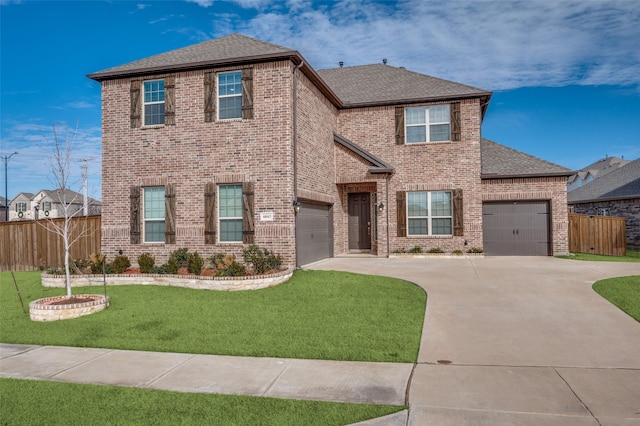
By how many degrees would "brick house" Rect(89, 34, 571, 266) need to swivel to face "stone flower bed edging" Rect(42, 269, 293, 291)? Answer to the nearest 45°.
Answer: approximately 45° to its right

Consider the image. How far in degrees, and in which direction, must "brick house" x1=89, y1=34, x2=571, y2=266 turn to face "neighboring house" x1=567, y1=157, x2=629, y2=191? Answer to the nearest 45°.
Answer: approximately 135° to its left

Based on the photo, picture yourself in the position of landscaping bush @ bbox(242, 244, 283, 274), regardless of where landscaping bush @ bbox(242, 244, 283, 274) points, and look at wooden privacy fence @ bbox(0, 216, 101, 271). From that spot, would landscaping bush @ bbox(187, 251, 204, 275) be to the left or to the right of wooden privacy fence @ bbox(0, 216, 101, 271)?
left

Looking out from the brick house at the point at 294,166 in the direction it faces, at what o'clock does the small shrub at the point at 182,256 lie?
The small shrub is roughly at 2 o'clock from the brick house.

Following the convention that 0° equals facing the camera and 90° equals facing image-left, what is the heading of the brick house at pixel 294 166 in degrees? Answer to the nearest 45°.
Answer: approximately 0°

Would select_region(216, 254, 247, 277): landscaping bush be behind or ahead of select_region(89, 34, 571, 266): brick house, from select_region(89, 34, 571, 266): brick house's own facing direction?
ahead

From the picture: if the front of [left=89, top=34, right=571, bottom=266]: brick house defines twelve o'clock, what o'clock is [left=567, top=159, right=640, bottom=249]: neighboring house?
The neighboring house is roughly at 8 o'clock from the brick house.

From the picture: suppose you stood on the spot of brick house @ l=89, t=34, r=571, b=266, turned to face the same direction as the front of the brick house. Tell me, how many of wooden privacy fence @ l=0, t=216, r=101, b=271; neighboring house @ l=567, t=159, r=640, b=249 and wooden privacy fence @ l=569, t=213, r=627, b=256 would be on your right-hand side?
1

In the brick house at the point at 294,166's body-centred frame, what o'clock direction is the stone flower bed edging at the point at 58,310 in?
The stone flower bed edging is roughly at 1 o'clock from the brick house.

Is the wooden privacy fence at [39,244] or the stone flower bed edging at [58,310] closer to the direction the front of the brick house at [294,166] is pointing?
the stone flower bed edging

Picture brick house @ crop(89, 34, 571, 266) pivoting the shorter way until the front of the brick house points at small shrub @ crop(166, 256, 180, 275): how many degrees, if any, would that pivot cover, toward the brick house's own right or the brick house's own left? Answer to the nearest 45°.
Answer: approximately 45° to the brick house's own right

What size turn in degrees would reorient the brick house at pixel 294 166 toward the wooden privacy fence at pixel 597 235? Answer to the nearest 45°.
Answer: approximately 90° to its left

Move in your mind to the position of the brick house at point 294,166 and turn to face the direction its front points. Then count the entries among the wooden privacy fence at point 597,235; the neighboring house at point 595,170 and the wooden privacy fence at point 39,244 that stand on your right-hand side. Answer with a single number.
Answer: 1

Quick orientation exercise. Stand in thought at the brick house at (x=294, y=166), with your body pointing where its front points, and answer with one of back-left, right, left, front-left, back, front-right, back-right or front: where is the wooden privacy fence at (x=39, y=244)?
right
